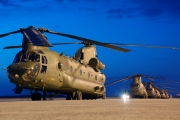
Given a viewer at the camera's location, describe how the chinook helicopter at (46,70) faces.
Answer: facing the viewer and to the left of the viewer
